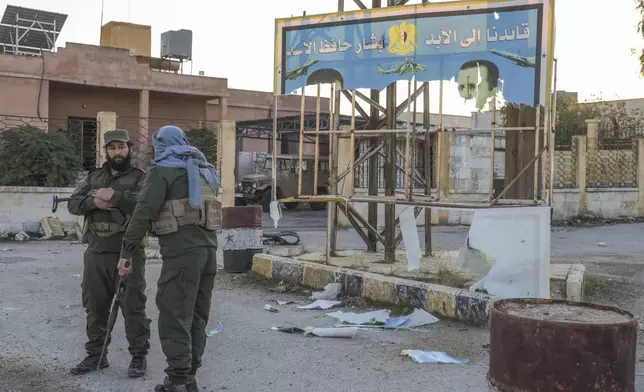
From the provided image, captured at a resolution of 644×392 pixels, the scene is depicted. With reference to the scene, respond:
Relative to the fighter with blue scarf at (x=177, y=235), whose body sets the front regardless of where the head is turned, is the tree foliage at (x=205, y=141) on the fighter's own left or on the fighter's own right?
on the fighter's own right

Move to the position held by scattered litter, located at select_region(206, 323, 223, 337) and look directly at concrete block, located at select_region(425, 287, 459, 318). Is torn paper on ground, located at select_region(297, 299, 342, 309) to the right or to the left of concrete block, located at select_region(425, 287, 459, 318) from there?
left

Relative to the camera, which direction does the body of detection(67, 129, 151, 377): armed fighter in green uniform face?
toward the camera

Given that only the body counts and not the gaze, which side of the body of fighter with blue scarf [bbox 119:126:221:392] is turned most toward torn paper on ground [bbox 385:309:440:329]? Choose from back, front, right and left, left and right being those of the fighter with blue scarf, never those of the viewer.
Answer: right

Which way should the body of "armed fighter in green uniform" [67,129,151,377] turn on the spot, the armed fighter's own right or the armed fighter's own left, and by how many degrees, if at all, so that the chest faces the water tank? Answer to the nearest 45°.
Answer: approximately 180°

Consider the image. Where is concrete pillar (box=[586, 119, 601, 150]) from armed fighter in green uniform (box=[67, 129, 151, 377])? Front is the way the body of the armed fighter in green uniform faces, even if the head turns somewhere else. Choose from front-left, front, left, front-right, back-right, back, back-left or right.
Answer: back-left

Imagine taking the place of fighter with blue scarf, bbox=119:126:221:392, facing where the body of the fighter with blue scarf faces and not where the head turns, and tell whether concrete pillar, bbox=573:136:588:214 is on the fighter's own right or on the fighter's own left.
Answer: on the fighter's own right

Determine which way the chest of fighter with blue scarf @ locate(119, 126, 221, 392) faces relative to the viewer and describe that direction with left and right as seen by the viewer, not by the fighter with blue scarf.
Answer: facing away from the viewer and to the left of the viewer

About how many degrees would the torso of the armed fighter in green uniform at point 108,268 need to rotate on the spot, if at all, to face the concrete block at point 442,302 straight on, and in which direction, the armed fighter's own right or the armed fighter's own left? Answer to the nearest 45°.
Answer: approximately 90° to the armed fighter's own left

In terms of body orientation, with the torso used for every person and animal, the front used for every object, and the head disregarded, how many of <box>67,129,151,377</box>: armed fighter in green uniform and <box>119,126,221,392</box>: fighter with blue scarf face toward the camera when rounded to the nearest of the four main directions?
1

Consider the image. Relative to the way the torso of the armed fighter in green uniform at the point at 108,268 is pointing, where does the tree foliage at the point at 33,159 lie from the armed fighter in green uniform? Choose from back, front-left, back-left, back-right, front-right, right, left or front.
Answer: back

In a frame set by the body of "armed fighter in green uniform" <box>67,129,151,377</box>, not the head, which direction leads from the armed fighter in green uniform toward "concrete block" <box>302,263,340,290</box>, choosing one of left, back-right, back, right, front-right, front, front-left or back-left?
back-left

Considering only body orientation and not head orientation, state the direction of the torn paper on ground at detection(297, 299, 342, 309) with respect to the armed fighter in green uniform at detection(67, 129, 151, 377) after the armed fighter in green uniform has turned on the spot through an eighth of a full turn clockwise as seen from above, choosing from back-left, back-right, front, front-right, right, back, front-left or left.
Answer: back

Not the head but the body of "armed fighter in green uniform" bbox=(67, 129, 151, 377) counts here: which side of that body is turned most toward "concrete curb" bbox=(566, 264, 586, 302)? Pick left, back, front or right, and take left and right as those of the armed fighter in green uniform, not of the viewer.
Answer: left

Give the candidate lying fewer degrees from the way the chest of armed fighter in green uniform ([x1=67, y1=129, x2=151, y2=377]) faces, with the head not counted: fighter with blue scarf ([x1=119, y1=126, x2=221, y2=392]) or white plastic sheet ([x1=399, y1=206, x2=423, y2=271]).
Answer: the fighter with blue scarf

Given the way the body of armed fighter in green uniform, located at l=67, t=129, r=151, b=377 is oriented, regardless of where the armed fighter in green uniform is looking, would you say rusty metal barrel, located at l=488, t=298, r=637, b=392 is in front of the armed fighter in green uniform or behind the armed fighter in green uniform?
in front
